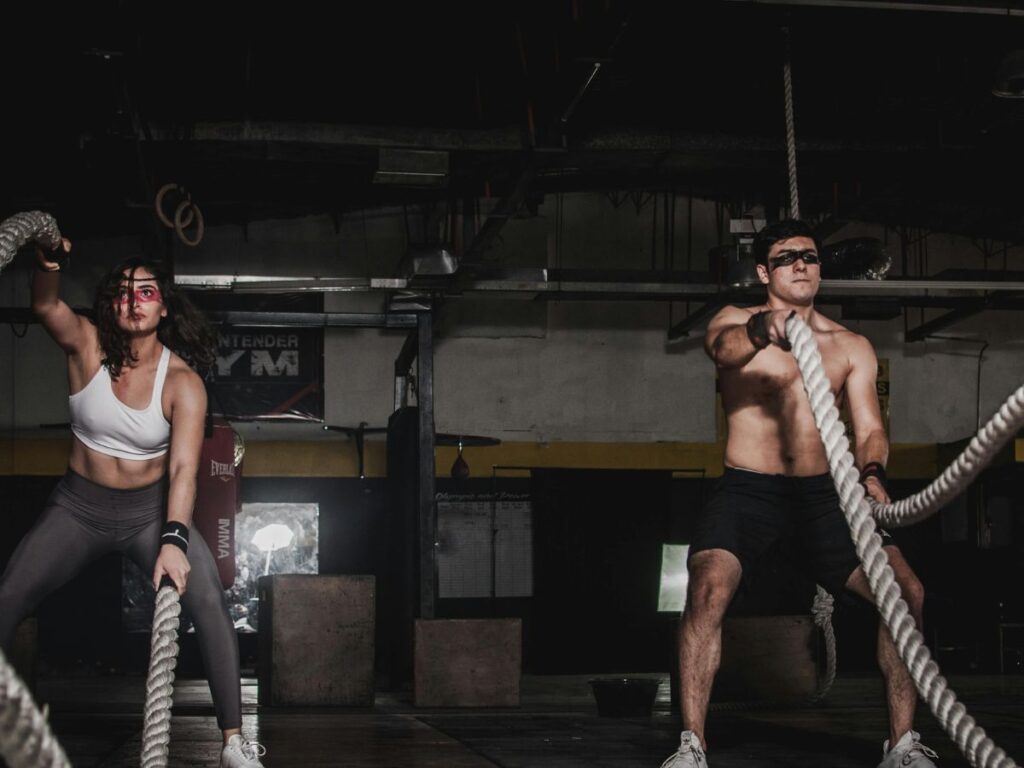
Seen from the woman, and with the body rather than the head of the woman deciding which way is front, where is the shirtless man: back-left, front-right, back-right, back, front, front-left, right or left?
left

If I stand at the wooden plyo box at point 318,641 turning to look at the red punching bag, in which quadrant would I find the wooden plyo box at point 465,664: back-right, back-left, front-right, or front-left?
back-right

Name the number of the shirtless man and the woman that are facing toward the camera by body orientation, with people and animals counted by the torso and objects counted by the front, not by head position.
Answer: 2

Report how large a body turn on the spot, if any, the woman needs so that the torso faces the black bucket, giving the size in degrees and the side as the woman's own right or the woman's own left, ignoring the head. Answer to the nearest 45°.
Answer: approximately 135° to the woman's own left

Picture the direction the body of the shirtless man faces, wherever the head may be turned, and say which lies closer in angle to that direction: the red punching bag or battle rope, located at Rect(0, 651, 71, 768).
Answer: the battle rope

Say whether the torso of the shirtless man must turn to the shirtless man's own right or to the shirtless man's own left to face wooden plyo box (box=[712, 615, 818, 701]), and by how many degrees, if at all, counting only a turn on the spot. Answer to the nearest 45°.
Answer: approximately 180°

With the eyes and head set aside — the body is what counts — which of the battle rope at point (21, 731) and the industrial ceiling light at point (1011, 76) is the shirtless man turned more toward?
the battle rope

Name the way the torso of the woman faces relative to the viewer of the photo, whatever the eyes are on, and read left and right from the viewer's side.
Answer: facing the viewer

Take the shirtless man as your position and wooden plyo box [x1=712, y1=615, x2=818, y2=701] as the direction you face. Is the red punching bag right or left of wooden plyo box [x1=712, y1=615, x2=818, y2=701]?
left

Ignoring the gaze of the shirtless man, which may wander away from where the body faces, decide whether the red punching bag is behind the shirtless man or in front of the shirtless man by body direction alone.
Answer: behind

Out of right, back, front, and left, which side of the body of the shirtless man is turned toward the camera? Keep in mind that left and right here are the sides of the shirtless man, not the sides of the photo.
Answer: front
